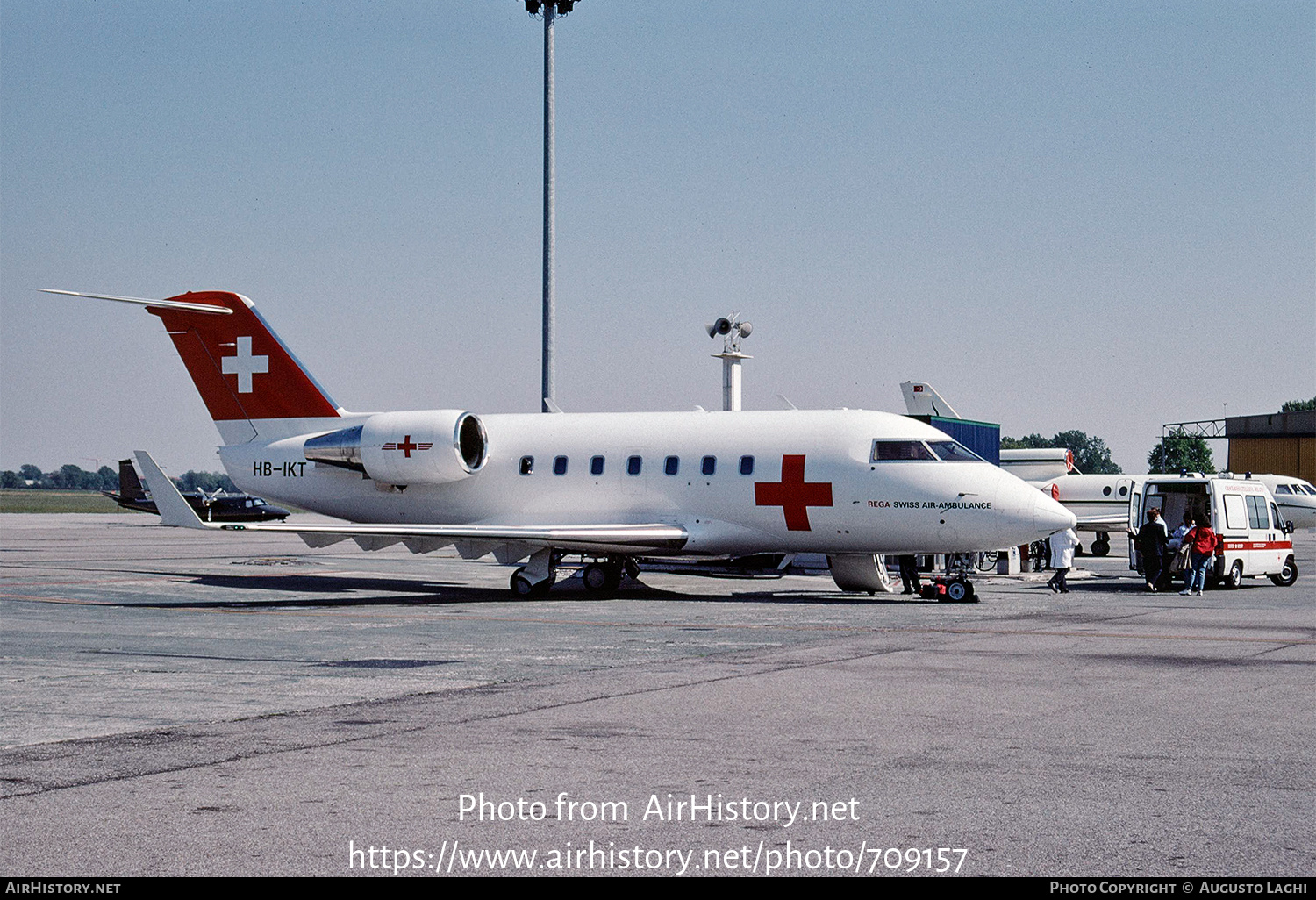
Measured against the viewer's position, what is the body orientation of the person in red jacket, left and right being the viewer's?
facing away from the viewer

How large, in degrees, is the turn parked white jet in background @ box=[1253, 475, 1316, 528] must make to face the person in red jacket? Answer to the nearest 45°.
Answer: approximately 90° to its right

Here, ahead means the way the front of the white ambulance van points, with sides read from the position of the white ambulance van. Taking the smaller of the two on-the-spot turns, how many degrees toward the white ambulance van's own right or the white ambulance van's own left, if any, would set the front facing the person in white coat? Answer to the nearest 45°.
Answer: approximately 180°

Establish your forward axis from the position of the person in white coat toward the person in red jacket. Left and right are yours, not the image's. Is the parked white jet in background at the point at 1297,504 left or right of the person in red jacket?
left

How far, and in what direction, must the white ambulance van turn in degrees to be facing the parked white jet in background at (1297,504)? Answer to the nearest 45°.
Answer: approximately 45° to its left

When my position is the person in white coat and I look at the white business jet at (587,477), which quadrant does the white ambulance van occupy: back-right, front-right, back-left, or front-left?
back-right

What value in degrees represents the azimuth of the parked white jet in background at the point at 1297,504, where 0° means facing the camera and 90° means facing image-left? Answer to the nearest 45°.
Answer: approximately 270°

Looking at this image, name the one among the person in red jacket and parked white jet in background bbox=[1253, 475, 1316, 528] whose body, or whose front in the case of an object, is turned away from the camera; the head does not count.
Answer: the person in red jacket

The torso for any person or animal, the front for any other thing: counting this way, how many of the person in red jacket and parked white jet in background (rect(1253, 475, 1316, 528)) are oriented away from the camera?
1

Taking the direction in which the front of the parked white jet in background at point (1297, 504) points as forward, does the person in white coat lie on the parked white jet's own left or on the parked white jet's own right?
on the parked white jet's own right

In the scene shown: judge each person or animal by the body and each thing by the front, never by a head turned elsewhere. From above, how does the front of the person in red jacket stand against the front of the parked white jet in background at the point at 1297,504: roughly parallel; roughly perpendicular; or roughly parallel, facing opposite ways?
roughly perpendicular

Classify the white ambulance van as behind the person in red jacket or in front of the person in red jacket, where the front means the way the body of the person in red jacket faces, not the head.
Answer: in front

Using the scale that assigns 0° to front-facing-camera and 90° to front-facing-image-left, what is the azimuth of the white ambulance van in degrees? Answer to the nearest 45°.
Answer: approximately 225°

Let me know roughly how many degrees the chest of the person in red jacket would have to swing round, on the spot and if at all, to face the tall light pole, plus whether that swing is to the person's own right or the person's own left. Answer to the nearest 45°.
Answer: approximately 90° to the person's own left

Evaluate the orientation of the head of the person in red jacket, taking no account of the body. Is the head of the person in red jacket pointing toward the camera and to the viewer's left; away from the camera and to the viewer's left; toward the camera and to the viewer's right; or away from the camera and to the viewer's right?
away from the camera and to the viewer's left

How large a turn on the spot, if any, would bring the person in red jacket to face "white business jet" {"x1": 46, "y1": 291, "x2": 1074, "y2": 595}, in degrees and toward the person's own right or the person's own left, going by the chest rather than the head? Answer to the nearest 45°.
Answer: approximately 135° to the person's own left

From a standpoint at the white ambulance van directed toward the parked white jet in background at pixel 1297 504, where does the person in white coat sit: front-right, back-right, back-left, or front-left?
back-left
